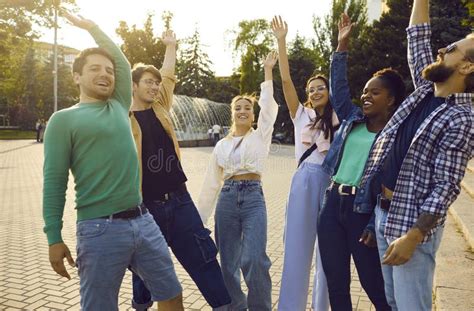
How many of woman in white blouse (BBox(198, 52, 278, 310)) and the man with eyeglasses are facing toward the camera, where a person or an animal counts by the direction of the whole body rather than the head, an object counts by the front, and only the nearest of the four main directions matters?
2

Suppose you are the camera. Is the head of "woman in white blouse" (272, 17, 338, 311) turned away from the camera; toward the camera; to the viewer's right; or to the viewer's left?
toward the camera

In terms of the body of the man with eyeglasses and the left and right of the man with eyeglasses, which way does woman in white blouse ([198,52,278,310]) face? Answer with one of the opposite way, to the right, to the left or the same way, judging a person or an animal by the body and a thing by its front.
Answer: the same way

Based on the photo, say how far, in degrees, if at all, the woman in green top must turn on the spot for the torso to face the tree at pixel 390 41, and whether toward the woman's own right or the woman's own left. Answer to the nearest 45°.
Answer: approximately 135° to the woman's own right

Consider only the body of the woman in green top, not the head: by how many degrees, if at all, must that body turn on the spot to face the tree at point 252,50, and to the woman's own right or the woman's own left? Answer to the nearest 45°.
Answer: approximately 135° to the woman's own right

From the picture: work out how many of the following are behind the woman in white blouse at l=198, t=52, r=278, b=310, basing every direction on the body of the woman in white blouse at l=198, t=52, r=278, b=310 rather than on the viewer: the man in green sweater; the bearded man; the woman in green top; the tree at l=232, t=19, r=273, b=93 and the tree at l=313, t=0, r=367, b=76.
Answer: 2

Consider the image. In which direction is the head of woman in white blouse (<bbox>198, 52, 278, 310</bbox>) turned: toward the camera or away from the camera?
toward the camera

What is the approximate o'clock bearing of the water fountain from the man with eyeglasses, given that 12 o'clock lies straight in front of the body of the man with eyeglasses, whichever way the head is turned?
The water fountain is roughly at 6 o'clock from the man with eyeglasses.

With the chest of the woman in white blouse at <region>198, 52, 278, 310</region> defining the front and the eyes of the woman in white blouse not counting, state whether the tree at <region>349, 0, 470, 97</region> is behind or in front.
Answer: behind

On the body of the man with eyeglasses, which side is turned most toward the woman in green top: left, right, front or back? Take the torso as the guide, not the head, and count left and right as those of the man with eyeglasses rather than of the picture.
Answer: left

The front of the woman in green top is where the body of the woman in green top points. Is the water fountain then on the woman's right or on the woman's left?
on the woman's right

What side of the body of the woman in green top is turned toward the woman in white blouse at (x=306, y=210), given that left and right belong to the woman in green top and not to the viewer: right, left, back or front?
right

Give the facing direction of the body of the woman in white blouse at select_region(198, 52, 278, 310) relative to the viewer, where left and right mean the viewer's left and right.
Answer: facing the viewer
